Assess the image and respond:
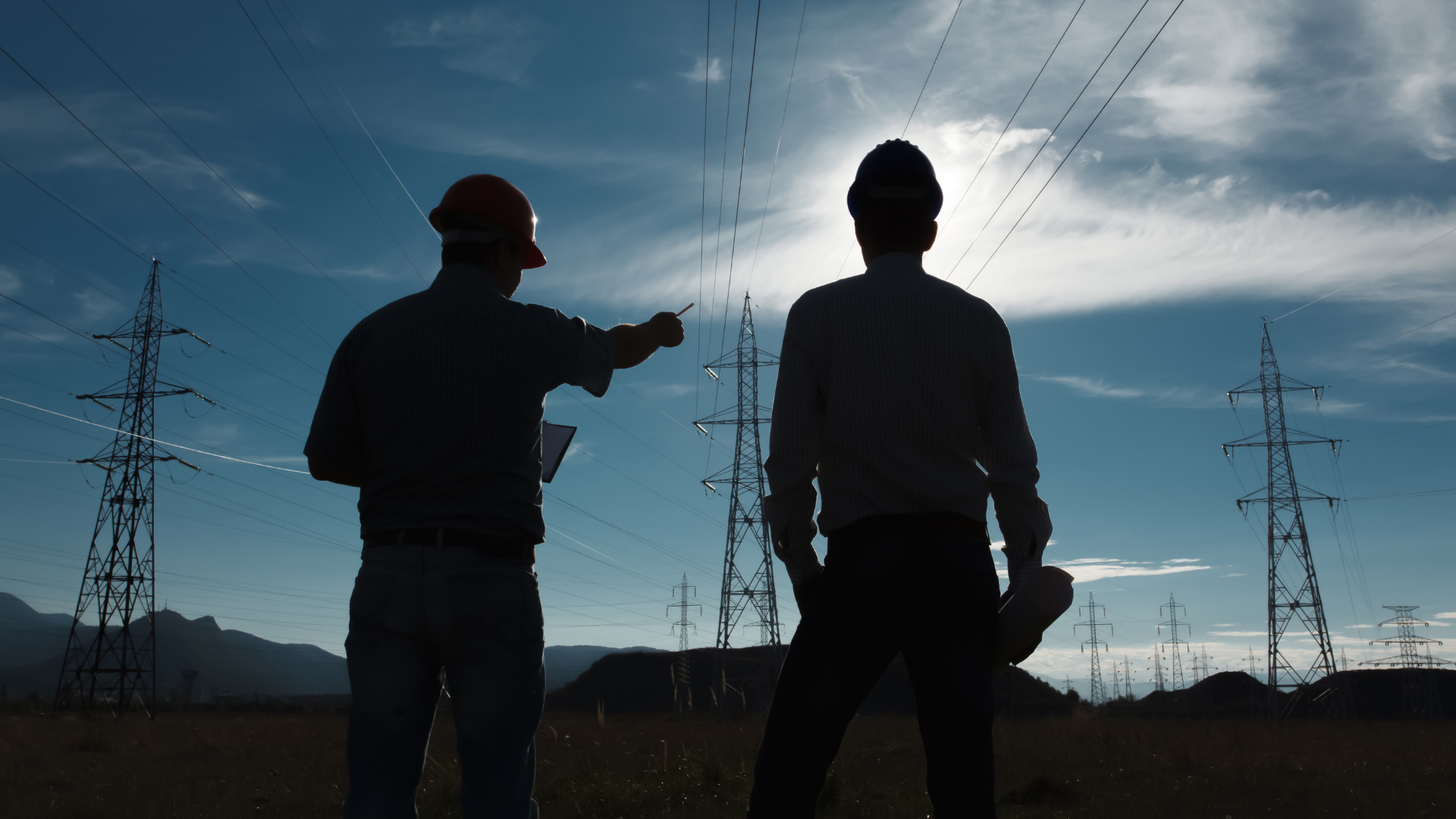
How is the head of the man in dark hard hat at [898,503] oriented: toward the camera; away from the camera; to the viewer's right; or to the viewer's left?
away from the camera

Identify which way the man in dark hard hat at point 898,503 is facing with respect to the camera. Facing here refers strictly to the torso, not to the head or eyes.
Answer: away from the camera

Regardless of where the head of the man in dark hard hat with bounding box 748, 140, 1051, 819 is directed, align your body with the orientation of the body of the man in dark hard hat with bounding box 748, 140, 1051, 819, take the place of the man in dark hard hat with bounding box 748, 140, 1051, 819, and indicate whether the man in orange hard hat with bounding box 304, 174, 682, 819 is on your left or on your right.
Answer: on your left

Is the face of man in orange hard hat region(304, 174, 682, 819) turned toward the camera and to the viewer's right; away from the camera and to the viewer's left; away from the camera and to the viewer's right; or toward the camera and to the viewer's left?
away from the camera and to the viewer's right
